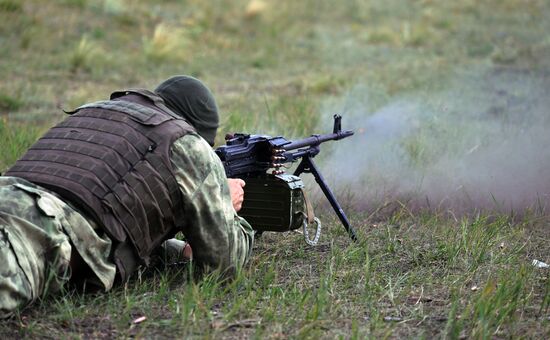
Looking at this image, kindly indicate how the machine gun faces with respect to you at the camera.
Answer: facing away from the viewer and to the right of the viewer

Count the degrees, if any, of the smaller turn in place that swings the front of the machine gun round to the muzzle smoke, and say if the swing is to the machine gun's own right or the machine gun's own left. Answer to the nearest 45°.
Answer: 0° — it already faces it
